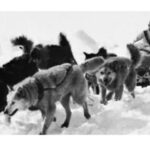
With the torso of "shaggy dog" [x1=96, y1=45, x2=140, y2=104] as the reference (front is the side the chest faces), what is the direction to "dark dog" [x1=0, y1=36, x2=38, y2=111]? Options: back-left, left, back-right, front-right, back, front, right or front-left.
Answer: front-right

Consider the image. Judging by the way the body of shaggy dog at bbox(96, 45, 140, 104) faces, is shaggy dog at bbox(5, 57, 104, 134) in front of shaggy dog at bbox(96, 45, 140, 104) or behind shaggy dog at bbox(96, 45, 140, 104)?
in front

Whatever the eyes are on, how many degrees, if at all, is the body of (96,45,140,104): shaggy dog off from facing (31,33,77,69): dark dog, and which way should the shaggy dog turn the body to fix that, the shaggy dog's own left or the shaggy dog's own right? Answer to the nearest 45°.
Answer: approximately 45° to the shaggy dog's own right

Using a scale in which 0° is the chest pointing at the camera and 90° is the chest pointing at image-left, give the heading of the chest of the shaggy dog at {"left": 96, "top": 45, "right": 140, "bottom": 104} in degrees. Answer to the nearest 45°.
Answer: approximately 45°
